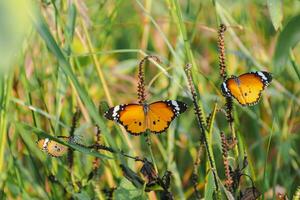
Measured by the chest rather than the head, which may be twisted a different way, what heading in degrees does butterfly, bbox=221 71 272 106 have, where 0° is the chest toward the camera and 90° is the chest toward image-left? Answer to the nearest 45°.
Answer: approximately 180°

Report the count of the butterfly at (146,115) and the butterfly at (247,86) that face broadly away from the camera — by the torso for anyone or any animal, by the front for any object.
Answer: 2

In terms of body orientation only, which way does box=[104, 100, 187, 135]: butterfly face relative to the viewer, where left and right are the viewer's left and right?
facing away from the viewer
